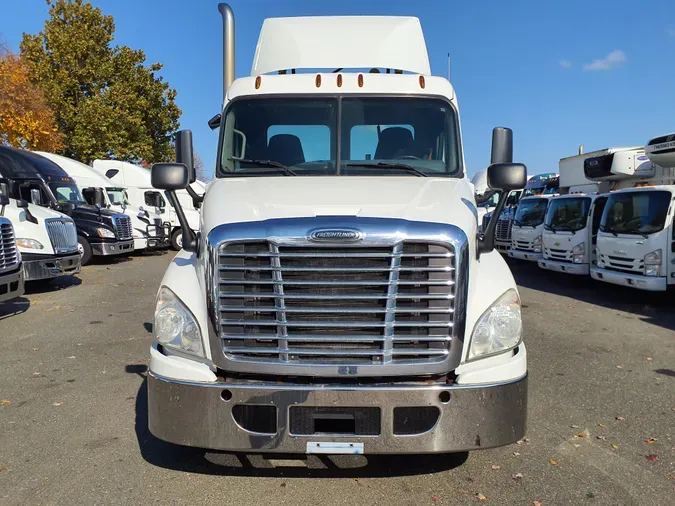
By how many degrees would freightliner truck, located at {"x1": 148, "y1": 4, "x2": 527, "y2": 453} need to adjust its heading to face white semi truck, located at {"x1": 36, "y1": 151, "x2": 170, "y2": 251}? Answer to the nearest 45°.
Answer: approximately 135° to its right

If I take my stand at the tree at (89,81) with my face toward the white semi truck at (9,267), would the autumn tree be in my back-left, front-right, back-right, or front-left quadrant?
front-right

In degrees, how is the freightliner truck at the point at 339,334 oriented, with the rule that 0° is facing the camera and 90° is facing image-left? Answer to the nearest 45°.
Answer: approximately 0°

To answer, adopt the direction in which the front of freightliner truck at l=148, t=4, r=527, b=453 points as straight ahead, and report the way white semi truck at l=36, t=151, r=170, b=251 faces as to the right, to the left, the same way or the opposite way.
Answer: to the left

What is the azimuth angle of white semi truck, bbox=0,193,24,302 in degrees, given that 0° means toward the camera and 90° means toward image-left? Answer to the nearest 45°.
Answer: approximately 315°

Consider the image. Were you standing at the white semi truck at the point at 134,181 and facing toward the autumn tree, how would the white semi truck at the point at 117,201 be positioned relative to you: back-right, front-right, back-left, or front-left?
back-left

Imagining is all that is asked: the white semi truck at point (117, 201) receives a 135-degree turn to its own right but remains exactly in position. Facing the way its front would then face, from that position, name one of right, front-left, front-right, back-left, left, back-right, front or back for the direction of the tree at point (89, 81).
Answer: right

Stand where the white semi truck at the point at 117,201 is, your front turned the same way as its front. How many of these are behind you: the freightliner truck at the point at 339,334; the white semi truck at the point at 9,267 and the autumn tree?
1

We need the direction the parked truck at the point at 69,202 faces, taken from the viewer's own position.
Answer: facing the viewer and to the right of the viewer

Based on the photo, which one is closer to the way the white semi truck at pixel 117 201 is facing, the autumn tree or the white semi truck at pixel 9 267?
the white semi truck

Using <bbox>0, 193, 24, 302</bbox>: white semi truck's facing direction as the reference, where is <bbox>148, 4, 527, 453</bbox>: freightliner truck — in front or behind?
in front
